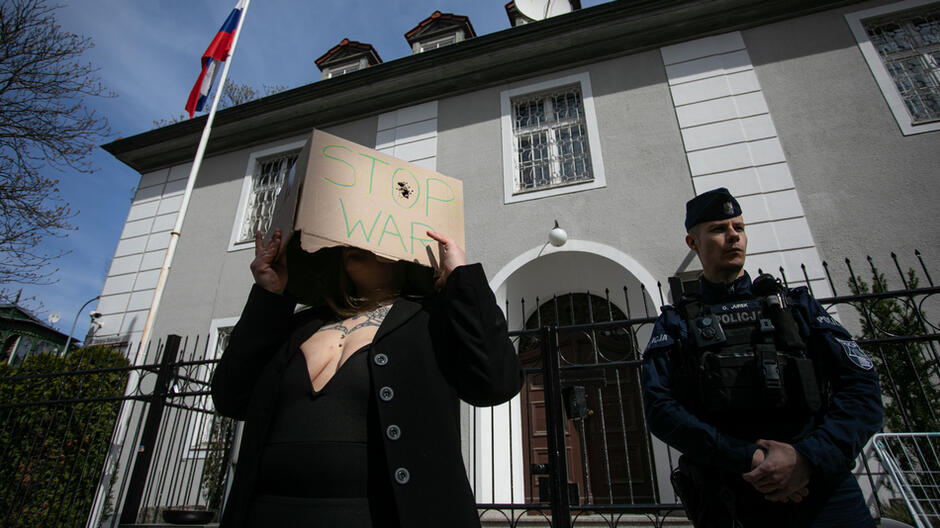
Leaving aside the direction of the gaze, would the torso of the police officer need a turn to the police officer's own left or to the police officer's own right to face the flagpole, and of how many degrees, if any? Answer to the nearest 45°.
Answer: approximately 90° to the police officer's own right

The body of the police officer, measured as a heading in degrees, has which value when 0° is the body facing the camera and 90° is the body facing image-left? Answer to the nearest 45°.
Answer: approximately 0°
